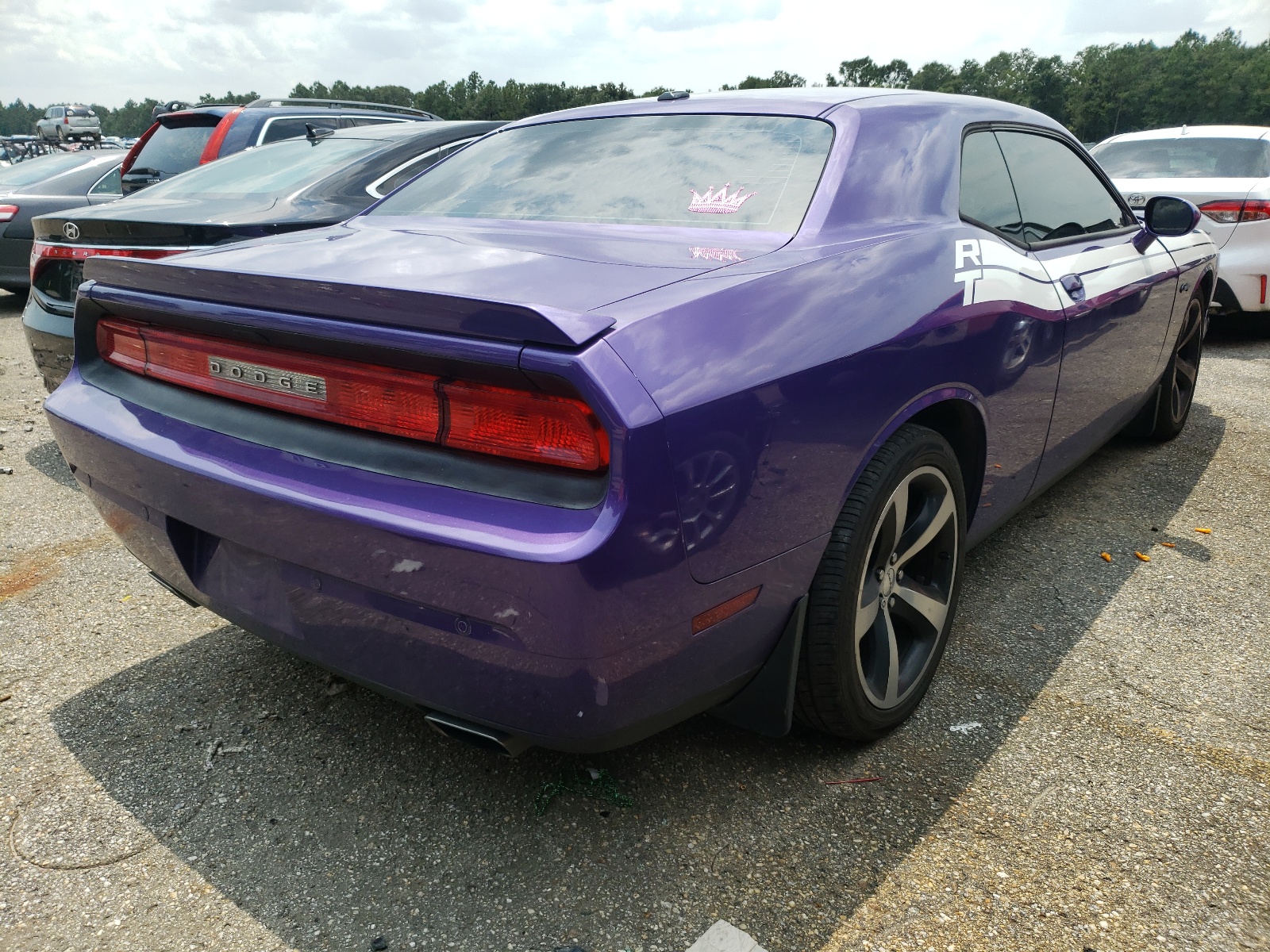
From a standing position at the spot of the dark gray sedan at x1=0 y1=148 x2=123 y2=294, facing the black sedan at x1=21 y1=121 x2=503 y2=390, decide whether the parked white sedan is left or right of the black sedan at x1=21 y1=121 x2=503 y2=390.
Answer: left

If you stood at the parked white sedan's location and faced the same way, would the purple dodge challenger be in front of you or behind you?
behind

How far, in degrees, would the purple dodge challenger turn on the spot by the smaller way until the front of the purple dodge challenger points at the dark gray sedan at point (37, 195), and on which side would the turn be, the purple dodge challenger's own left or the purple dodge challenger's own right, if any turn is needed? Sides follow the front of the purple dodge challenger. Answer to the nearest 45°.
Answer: approximately 90° to the purple dodge challenger's own left

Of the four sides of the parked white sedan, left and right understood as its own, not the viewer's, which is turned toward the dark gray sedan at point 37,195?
left

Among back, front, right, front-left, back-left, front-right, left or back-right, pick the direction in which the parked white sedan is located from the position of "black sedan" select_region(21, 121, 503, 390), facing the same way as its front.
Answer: front-right

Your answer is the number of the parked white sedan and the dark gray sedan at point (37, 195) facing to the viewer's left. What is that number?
0

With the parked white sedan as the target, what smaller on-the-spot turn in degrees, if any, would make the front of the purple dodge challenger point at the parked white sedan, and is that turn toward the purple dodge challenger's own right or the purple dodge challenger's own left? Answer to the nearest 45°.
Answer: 0° — it already faces it

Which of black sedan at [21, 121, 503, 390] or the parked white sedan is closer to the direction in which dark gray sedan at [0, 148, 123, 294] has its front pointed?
the parked white sedan

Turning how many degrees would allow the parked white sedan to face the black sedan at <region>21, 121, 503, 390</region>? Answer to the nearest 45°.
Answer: approximately 135° to its left

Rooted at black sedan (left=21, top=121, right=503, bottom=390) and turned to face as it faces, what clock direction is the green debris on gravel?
The green debris on gravel is roughly at 4 o'clock from the black sedan.

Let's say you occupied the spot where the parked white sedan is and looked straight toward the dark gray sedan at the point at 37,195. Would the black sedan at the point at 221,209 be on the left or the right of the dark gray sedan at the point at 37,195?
left

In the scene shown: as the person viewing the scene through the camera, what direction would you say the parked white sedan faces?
facing away from the viewer
